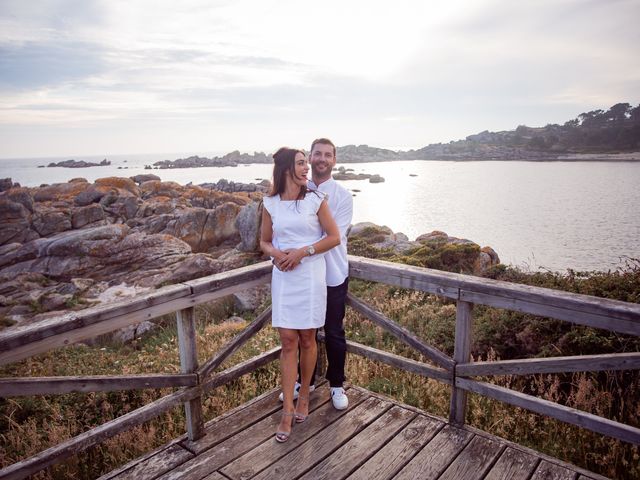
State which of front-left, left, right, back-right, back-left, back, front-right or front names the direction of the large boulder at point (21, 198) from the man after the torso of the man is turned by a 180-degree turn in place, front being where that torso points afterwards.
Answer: front-left

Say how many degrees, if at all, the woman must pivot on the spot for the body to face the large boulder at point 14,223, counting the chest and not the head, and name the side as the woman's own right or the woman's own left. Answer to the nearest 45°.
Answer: approximately 135° to the woman's own right

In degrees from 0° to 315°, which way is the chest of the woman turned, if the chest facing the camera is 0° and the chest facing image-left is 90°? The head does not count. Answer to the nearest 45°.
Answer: approximately 0°

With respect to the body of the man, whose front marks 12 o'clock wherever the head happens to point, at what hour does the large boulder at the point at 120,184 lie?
The large boulder is roughly at 5 o'clock from the man.

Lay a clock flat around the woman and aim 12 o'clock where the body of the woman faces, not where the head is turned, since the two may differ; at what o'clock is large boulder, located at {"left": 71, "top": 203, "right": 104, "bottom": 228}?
The large boulder is roughly at 5 o'clock from the woman.

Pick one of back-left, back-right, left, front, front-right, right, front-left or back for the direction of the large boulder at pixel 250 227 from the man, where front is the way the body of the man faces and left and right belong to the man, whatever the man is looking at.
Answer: back

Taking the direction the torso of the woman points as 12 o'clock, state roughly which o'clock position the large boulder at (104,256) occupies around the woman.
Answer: The large boulder is roughly at 5 o'clock from the woman.

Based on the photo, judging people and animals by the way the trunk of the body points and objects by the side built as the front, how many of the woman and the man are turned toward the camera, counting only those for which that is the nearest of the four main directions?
2

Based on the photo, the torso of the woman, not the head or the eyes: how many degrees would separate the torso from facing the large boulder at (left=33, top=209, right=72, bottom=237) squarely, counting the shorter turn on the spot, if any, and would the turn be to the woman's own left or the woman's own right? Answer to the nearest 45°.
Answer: approximately 135° to the woman's own right
